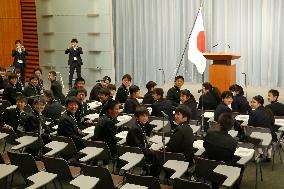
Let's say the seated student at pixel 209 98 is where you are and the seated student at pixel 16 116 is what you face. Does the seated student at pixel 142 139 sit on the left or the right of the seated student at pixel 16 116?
left

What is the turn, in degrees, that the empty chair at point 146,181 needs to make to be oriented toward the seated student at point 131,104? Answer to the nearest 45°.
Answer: approximately 45° to its left

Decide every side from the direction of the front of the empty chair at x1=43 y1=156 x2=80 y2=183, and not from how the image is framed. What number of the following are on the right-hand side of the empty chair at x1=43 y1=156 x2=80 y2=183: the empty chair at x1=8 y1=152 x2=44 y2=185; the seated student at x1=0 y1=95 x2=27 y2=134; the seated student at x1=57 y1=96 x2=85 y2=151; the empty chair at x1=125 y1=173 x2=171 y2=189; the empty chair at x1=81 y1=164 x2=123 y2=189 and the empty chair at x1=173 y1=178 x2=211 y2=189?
3

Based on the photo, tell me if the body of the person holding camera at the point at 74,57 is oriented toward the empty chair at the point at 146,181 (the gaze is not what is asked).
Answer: yes
